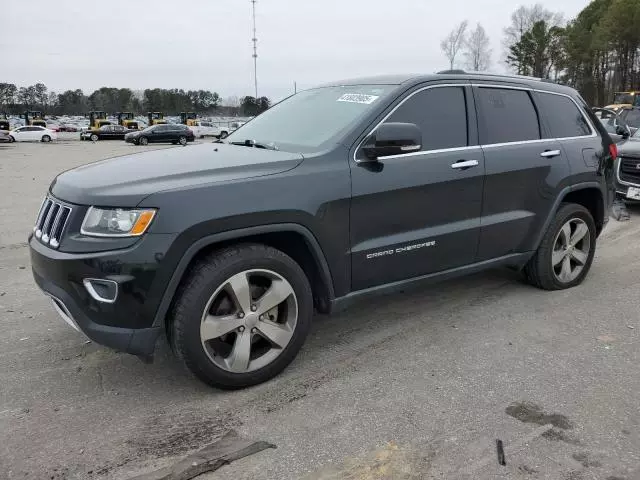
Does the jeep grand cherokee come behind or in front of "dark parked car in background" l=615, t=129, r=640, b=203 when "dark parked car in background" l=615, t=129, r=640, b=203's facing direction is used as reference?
in front

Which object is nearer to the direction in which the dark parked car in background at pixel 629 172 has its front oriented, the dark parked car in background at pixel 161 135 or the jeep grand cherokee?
the jeep grand cherokee

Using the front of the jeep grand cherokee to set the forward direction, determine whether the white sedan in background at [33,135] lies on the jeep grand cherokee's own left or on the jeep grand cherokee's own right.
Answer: on the jeep grand cherokee's own right

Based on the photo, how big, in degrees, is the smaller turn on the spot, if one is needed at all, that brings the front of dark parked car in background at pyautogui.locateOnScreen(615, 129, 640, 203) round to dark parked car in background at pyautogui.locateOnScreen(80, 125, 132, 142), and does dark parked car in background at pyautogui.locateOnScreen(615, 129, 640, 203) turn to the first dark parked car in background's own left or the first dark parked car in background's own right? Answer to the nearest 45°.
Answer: approximately 90° to the first dark parked car in background's own right

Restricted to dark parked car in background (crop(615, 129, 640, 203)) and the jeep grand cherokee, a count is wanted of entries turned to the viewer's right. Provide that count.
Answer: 0

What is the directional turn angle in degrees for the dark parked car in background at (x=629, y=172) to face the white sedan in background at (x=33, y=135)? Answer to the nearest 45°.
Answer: approximately 90° to its right

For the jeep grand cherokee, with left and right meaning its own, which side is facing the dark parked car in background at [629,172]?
back

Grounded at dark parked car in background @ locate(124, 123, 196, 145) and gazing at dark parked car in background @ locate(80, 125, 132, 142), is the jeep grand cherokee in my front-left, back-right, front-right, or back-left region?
back-left

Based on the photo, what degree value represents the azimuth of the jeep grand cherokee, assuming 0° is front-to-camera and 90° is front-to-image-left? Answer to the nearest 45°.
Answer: approximately 45°
